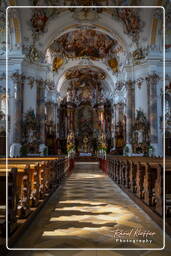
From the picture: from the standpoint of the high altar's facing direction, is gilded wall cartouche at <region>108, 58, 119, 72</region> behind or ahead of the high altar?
ahead

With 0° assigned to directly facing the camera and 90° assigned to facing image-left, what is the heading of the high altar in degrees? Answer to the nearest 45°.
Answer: approximately 0°
